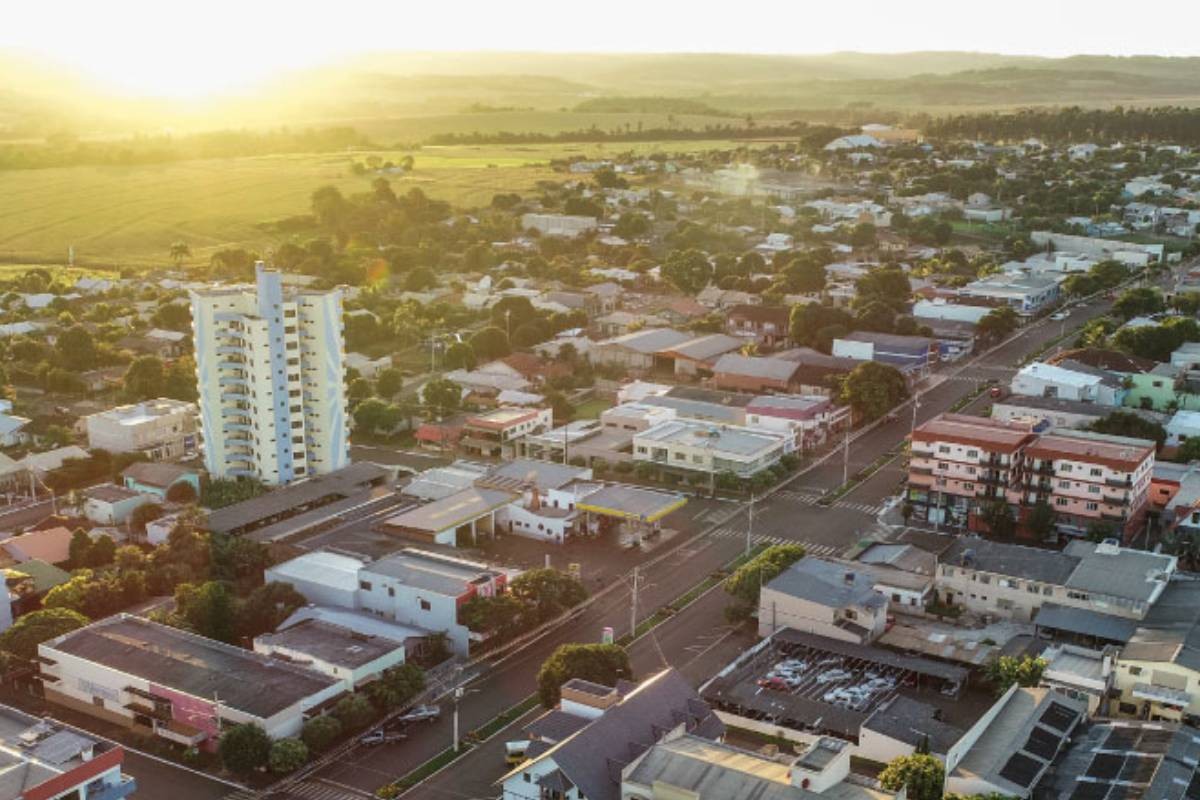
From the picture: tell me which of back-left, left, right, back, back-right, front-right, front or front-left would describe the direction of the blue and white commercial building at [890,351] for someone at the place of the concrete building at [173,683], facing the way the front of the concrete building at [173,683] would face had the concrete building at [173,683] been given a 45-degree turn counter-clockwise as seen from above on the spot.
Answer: back-left

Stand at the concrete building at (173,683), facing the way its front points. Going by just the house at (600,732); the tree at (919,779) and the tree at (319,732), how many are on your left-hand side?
3

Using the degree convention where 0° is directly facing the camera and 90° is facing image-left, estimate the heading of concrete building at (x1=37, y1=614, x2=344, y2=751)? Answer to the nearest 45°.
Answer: approximately 45°

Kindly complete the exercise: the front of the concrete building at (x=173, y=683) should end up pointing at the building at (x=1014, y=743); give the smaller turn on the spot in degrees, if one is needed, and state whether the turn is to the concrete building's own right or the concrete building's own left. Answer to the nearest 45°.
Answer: approximately 90° to the concrete building's own left

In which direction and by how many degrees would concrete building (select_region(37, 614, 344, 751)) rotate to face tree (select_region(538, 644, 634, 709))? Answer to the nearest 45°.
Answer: approximately 135° to its left

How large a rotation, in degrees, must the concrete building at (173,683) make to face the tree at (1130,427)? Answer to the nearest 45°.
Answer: approximately 135° to its left

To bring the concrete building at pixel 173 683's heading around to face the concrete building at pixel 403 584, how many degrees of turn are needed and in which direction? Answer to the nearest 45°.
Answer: approximately 180°

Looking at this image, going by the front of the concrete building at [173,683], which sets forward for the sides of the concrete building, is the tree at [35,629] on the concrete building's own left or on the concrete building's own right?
on the concrete building's own right

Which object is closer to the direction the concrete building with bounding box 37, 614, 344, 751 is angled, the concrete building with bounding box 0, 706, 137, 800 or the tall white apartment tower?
the concrete building

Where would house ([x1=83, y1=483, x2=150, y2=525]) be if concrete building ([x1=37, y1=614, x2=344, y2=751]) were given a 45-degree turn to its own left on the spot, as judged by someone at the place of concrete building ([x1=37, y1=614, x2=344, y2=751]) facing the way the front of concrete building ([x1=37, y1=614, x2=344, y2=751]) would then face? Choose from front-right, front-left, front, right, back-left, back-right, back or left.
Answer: back

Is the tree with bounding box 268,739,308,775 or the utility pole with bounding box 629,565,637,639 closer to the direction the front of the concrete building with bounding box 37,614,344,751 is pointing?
the tree

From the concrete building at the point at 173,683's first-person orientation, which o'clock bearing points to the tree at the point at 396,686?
The tree is roughly at 8 o'clock from the concrete building.
